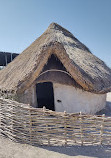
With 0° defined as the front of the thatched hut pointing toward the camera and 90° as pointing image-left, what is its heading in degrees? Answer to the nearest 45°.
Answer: approximately 0°

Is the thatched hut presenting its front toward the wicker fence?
yes
